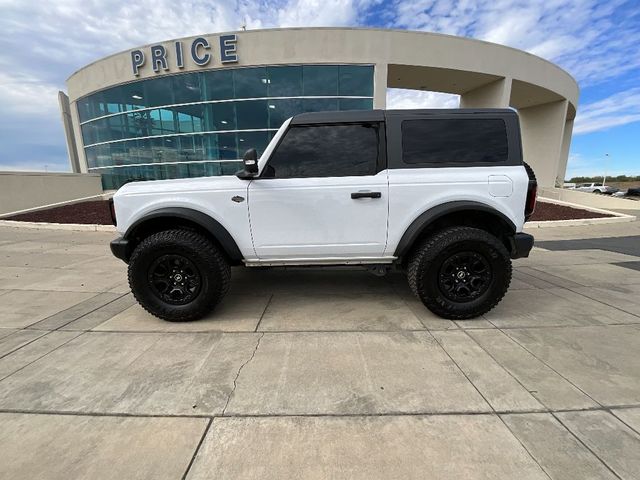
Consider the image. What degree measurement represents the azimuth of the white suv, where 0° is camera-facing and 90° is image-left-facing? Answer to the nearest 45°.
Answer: approximately 90°

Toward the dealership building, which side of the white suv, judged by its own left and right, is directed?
right
